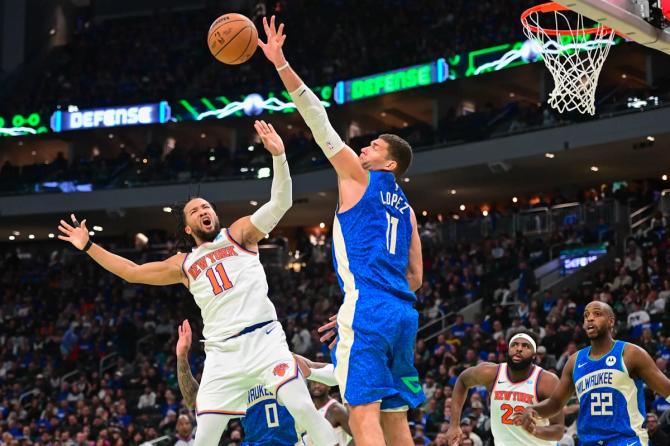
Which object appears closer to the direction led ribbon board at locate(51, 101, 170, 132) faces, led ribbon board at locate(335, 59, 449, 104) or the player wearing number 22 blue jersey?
the player wearing number 22 blue jersey

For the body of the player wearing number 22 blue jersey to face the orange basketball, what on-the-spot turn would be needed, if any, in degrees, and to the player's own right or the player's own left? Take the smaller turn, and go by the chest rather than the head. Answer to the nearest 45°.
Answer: approximately 45° to the player's own right

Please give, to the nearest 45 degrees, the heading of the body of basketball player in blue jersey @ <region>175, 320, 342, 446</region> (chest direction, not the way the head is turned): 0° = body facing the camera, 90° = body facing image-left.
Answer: approximately 0°

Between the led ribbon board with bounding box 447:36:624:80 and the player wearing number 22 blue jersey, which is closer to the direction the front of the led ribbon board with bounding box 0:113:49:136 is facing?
the player wearing number 22 blue jersey

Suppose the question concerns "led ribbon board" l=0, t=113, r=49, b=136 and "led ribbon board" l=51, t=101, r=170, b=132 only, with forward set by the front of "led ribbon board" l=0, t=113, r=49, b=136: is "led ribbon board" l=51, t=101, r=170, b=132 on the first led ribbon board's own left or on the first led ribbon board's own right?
on the first led ribbon board's own left

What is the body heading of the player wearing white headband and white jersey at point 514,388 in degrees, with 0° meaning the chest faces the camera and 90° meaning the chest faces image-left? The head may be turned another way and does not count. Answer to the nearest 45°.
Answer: approximately 0°
